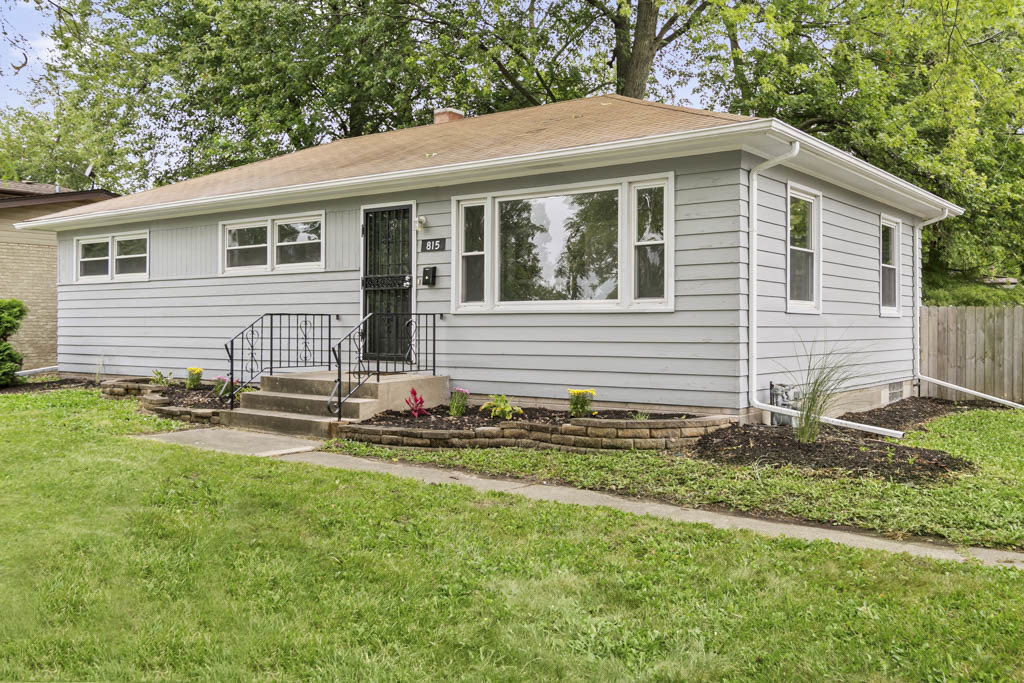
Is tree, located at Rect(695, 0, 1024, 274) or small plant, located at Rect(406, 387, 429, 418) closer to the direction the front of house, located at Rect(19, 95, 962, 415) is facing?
the small plant

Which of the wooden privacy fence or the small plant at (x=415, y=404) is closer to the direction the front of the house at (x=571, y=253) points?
the small plant

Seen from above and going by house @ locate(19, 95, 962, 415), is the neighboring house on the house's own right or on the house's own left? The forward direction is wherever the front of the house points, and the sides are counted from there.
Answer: on the house's own right

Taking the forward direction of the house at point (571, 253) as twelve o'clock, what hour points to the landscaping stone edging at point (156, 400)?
The landscaping stone edging is roughly at 2 o'clock from the house.

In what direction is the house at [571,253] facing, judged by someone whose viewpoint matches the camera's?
facing the viewer and to the left of the viewer

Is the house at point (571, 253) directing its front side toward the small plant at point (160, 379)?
no

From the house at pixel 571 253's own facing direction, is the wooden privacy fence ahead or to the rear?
to the rear

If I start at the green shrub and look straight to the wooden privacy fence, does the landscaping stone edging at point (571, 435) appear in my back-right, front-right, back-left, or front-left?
front-right

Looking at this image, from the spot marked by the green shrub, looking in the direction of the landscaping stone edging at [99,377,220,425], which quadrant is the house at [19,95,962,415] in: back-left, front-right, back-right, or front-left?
front-left

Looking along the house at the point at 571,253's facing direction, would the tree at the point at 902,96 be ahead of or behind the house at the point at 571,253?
behind

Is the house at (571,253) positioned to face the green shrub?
no
